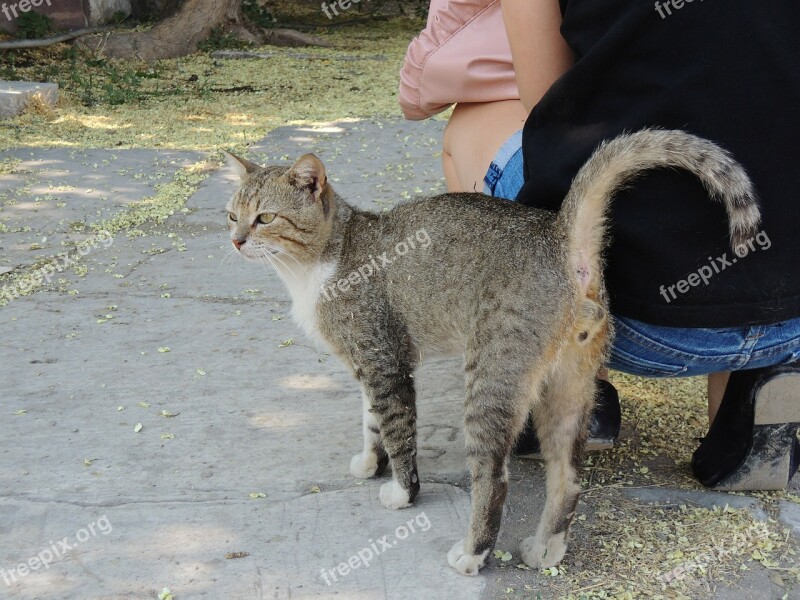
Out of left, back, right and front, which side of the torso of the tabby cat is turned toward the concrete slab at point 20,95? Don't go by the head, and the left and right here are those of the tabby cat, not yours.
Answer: front

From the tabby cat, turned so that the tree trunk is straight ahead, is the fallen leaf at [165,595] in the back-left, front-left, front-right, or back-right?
back-left

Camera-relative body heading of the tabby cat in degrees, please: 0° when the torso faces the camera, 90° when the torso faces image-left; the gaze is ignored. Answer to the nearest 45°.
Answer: approximately 135°

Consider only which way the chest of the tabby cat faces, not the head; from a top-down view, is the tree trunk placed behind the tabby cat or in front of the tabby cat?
in front

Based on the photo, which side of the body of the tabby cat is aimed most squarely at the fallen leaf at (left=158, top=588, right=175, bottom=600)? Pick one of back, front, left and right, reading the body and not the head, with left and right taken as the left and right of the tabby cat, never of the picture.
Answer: left

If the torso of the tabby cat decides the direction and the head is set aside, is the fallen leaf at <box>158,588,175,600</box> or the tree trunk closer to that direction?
the tree trunk
